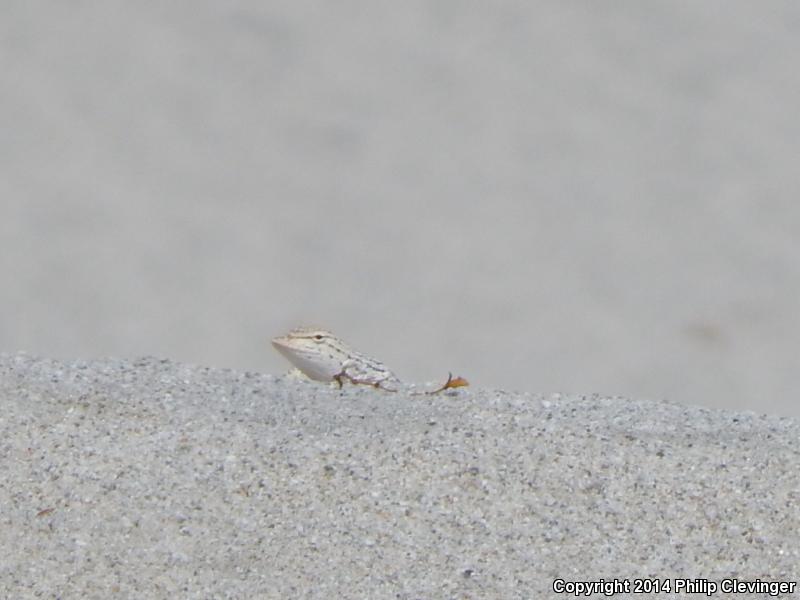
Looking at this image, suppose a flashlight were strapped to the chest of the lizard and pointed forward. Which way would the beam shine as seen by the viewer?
to the viewer's left
